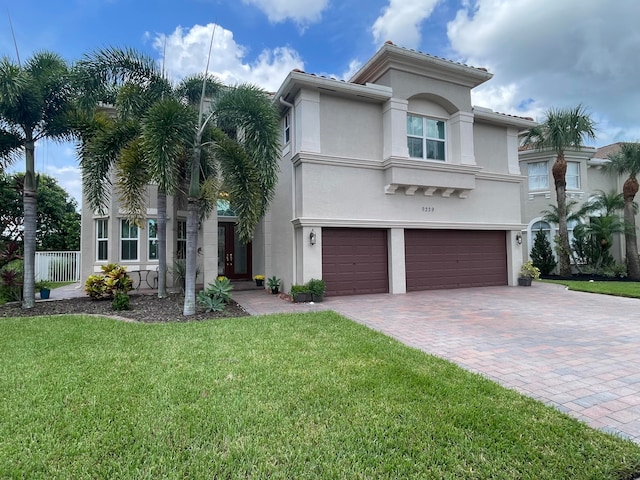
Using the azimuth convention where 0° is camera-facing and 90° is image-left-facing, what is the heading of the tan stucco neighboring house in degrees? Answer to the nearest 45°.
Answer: approximately 0°

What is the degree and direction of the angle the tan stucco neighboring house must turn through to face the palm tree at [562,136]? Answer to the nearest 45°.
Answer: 0° — it already faces it
